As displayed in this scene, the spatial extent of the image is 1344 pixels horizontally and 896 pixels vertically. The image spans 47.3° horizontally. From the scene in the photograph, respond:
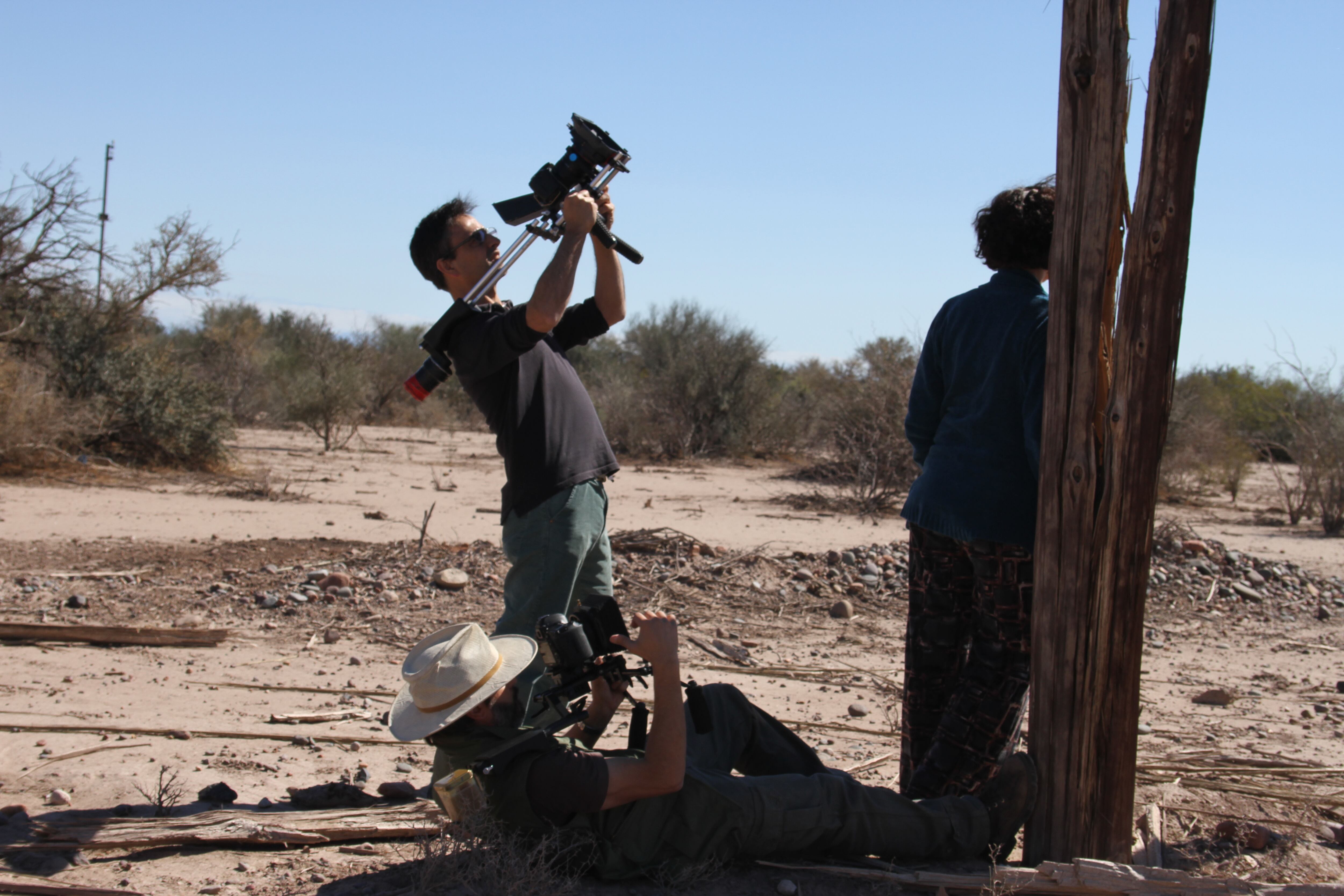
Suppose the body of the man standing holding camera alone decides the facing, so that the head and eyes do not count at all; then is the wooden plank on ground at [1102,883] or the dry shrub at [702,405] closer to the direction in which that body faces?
the wooden plank on ground

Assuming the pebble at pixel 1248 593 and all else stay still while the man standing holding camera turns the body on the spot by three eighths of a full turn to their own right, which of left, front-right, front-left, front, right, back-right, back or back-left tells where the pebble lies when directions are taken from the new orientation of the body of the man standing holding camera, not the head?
back

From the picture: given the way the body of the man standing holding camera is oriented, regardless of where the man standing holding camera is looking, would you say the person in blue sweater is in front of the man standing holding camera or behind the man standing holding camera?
in front

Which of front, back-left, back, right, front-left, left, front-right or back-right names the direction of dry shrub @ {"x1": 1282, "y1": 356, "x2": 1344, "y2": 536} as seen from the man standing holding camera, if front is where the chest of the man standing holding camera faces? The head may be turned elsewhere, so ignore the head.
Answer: front-left

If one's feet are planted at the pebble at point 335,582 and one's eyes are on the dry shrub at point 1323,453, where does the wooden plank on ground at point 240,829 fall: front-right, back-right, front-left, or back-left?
back-right

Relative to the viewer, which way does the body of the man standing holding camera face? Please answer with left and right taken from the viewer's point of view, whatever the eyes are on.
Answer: facing to the right of the viewer

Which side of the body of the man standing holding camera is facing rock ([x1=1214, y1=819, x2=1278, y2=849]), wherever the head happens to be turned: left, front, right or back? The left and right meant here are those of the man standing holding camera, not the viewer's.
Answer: front

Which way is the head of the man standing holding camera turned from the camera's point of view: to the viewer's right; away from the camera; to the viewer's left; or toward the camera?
to the viewer's right
